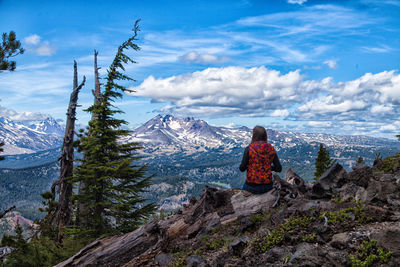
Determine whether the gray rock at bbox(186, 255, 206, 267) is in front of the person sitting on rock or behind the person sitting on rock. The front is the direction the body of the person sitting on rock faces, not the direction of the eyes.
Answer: behind

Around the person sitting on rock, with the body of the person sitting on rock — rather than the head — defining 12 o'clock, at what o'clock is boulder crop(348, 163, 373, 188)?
The boulder is roughly at 3 o'clock from the person sitting on rock.

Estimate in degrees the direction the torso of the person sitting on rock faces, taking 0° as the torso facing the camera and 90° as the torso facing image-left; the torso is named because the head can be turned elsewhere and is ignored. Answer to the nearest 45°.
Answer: approximately 180°

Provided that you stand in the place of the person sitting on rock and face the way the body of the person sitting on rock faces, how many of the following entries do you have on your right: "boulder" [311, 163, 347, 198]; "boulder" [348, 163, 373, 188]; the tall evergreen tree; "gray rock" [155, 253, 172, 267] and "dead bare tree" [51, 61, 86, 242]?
2

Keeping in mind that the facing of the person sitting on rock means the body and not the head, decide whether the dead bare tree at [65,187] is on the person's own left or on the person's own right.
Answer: on the person's own left

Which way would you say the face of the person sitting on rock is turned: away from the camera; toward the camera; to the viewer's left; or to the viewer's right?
away from the camera

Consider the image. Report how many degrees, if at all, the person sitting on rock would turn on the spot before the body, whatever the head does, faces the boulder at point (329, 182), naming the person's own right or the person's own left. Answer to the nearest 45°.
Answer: approximately 90° to the person's own right

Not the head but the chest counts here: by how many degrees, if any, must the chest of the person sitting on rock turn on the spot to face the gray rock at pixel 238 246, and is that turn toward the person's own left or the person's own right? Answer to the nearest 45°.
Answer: approximately 180°

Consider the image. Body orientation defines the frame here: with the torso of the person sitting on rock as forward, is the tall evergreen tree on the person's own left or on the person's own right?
on the person's own left

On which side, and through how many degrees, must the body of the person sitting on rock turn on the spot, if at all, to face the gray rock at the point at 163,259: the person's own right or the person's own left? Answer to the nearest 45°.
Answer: approximately 135° to the person's own left
